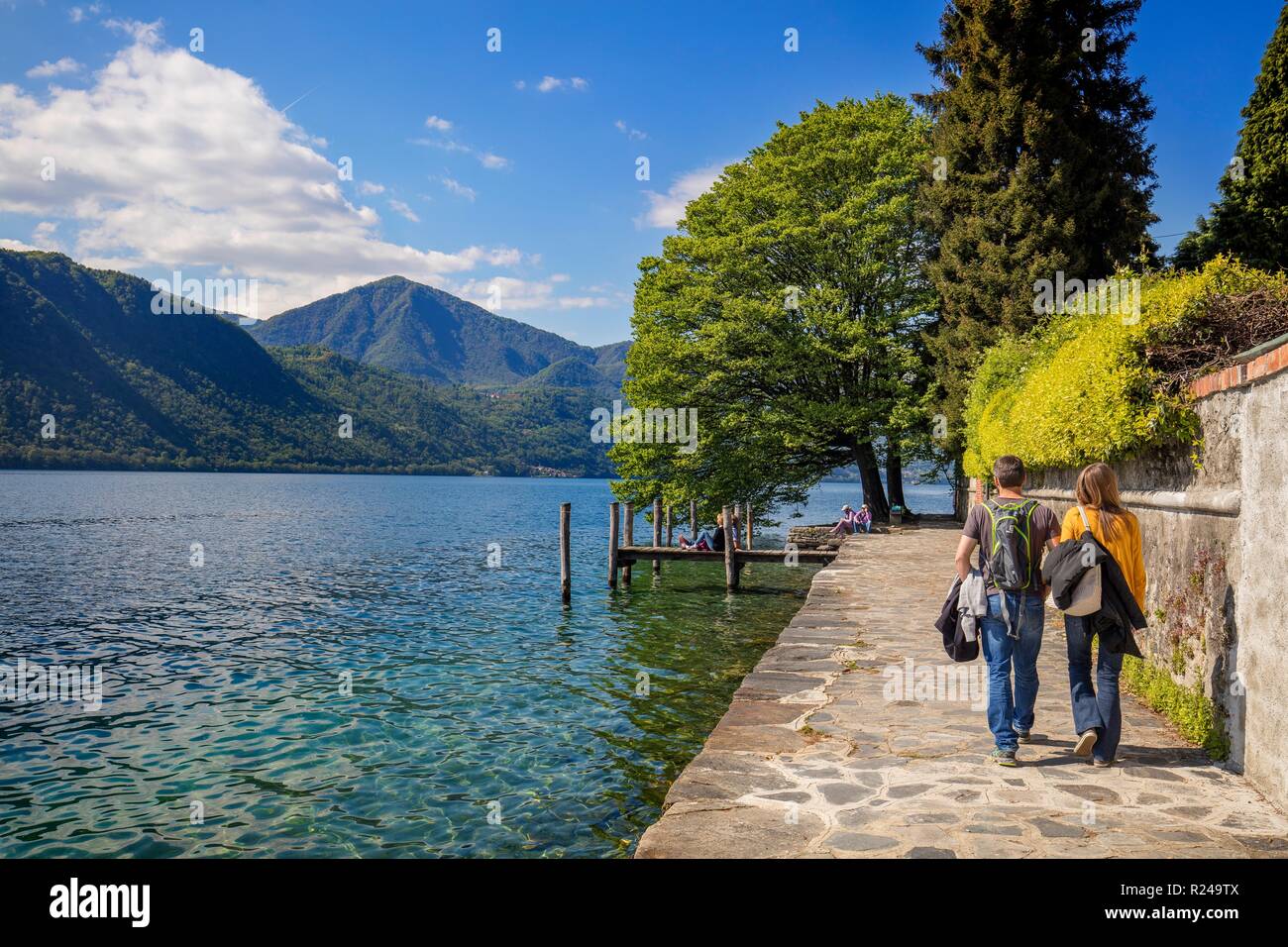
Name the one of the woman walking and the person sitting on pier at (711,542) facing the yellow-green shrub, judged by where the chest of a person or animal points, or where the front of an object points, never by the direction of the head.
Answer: the woman walking

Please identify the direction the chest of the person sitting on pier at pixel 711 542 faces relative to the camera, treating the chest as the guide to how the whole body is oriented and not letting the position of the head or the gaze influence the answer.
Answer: to the viewer's left

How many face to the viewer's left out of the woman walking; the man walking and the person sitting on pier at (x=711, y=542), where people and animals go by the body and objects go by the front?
1

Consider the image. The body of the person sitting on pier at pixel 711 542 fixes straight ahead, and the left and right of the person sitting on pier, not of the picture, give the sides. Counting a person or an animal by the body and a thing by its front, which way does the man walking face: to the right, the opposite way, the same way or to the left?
to the right

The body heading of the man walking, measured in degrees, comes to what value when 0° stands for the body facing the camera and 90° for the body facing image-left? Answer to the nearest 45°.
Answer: approximately 180°

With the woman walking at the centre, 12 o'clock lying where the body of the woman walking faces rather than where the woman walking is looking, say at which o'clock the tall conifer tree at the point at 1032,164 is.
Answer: The tall conifer tree is roughly at 12 o'clock from the woman walking.

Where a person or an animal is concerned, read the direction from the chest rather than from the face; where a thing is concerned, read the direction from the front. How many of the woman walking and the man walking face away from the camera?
2

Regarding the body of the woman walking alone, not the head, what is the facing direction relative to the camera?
away from the camera

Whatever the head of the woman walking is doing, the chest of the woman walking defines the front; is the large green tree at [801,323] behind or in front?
in front

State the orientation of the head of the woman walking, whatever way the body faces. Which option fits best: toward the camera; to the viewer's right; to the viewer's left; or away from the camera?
away from the camera
